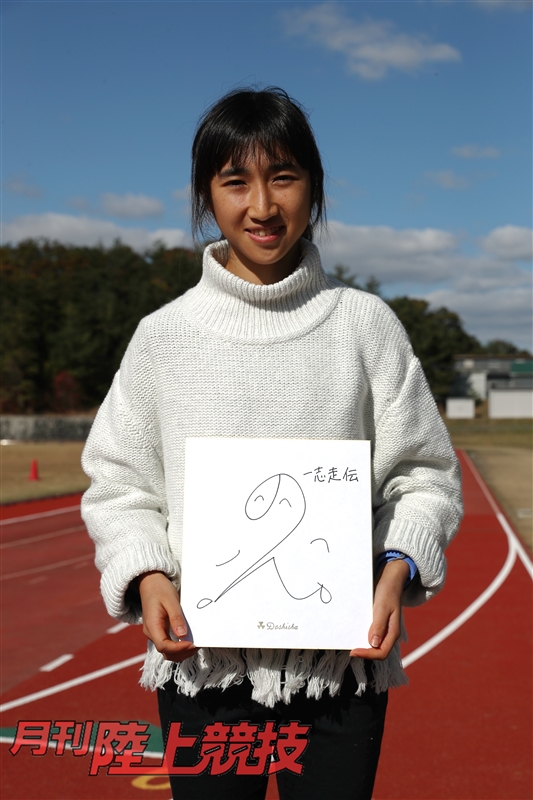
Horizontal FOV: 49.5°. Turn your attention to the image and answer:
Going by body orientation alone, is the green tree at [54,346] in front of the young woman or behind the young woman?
behind

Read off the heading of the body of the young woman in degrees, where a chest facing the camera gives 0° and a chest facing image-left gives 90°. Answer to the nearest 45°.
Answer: approximately 0°
